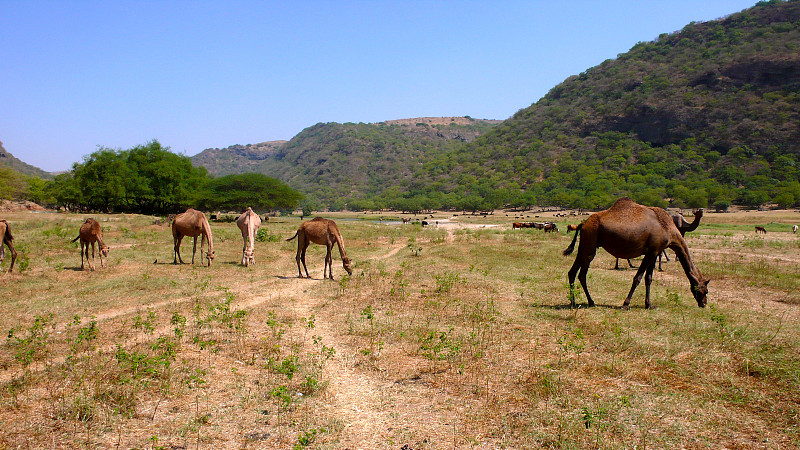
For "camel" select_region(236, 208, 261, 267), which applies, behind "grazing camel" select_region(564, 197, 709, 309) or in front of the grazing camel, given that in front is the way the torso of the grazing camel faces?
behind

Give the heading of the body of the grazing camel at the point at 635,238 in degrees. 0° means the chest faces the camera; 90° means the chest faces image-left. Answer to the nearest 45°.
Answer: approximately 270°
